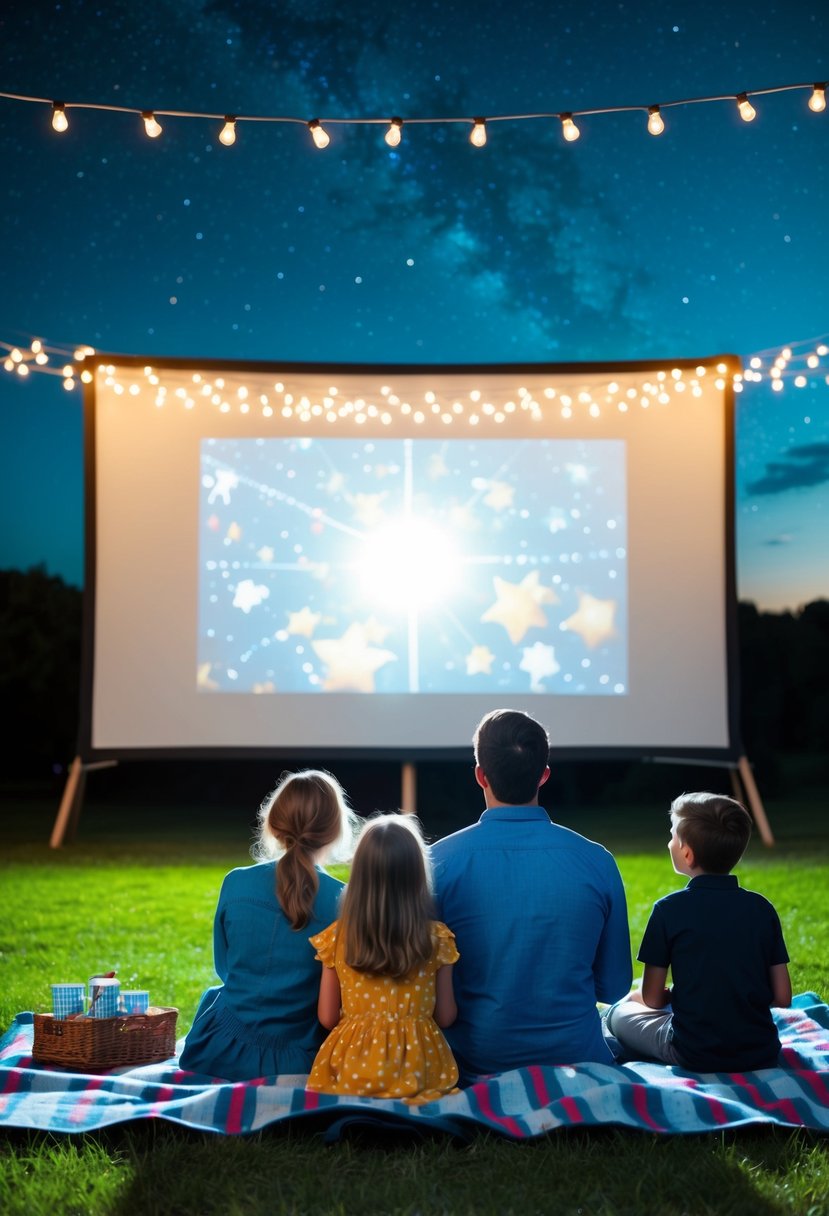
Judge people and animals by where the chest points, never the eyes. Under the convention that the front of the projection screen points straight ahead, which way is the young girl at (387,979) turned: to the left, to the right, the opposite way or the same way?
the opposite way

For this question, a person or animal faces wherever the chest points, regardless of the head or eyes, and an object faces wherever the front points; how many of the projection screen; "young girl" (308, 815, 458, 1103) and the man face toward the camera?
1

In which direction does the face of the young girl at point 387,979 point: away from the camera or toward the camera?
away from the camera

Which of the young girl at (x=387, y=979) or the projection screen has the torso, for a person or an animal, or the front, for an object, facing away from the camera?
the young girl

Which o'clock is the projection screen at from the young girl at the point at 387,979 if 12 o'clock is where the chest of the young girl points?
The projection screen is roughly at 12 o'clock from the young girl.

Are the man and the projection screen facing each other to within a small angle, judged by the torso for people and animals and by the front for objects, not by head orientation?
yes

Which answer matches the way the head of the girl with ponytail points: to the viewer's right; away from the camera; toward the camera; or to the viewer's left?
away from the camera

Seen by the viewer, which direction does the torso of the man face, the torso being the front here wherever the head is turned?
away from the camera

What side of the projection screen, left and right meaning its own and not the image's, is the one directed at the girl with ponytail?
front

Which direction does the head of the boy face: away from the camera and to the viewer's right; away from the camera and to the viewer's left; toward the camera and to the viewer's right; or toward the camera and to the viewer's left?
away from the camera and to the viewer's left

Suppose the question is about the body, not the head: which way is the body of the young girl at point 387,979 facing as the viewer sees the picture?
away from the camera

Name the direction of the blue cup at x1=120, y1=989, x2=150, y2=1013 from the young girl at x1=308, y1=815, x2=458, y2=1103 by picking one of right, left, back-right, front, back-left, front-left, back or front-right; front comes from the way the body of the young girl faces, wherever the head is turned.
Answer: front-left
